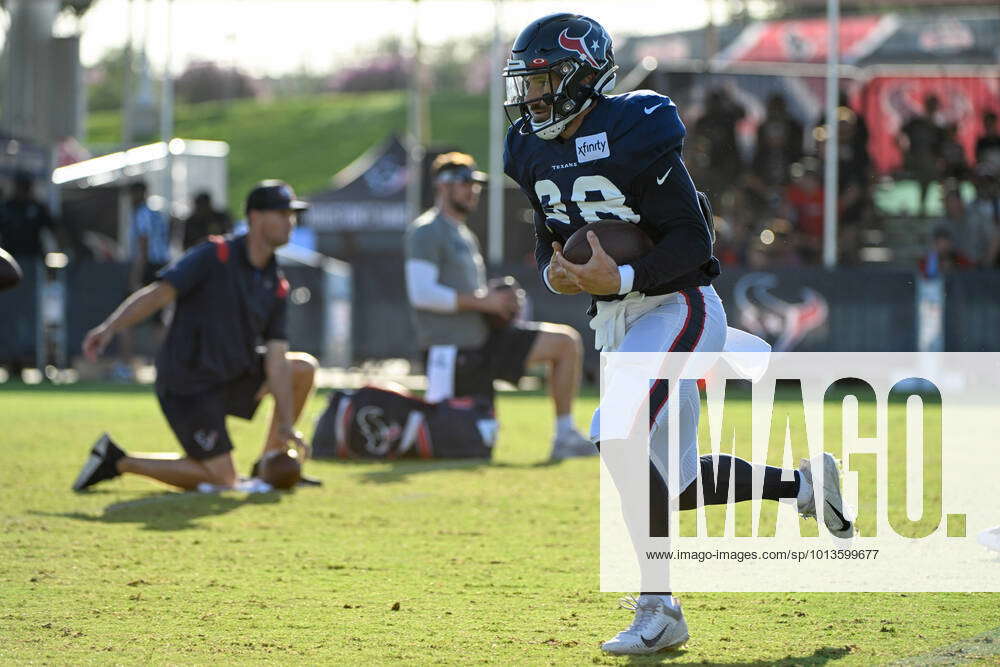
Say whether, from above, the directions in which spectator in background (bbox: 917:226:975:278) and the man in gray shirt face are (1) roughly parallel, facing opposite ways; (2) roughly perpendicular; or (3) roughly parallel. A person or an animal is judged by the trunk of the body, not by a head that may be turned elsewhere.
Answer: roughly perpendicular

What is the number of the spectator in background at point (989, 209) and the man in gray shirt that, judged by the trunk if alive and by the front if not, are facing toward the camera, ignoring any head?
1

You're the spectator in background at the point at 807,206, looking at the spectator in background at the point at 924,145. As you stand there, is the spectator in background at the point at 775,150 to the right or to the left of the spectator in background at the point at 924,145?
left

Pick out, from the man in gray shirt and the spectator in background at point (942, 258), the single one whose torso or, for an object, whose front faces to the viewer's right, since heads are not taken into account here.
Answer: the man in gray shirt

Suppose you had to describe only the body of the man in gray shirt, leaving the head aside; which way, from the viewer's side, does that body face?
to the viewer's right

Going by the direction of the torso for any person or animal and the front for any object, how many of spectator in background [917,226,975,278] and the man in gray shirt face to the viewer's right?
1

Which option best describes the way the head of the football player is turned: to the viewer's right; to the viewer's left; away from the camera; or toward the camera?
to the viewer's left

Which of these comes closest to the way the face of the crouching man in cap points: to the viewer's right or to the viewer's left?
to the viewer's right

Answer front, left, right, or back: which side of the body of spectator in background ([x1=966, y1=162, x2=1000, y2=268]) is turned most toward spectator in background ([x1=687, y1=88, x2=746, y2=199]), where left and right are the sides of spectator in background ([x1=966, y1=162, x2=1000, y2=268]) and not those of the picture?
right
